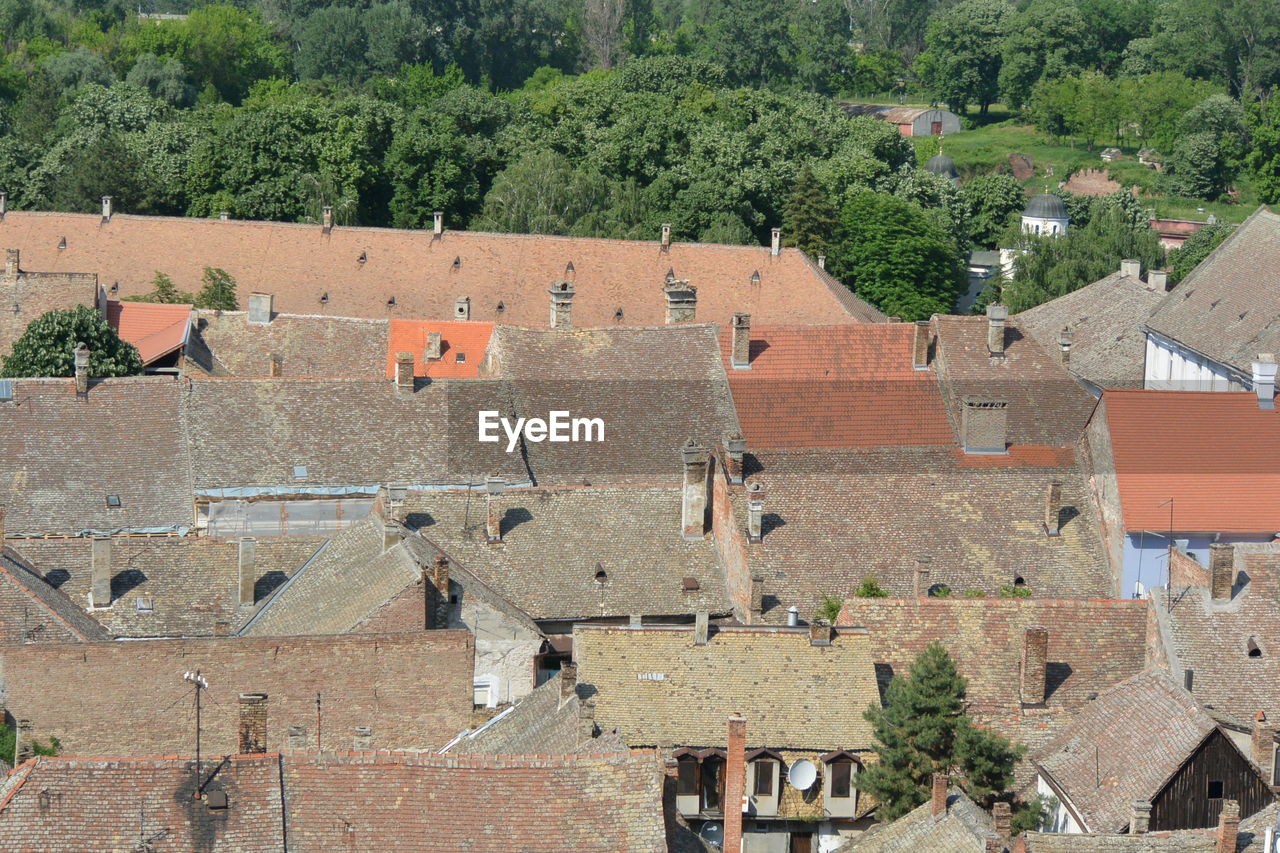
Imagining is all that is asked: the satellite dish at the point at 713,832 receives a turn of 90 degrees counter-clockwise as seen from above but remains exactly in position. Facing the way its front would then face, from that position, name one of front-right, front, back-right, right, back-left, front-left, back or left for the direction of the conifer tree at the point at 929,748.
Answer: front-left

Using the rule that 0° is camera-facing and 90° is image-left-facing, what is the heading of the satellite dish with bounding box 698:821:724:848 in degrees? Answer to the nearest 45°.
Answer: approximately 45°
